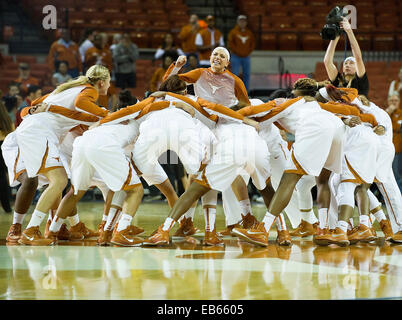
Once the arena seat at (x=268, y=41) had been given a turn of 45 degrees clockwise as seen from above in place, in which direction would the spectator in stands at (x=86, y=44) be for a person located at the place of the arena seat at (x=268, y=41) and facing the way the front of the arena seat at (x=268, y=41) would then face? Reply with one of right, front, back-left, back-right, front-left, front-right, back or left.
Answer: front

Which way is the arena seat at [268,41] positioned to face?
toward the camera

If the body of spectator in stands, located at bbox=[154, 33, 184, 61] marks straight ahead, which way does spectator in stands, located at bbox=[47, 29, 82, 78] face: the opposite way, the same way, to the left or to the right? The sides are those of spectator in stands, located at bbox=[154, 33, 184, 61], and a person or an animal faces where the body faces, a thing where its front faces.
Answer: the same way

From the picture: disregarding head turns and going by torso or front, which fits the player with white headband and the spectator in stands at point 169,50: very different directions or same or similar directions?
same or similar directions

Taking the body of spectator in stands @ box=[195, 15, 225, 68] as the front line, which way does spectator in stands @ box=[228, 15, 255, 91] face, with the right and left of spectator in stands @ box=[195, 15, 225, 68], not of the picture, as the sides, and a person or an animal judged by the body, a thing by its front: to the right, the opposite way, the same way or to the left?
the same way

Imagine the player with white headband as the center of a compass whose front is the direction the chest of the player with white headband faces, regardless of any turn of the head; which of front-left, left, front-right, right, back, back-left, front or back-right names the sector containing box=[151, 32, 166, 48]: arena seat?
back

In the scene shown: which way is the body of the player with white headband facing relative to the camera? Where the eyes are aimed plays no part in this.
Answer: toward the camera

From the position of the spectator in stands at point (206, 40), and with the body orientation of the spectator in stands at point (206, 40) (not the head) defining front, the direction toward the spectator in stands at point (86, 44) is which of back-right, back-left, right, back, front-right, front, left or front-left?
right

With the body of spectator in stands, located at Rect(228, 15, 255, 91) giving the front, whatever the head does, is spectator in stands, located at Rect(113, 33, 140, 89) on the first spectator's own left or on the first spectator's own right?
on the first spectator's own right

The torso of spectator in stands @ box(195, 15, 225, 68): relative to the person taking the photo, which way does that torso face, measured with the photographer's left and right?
facing the viewer

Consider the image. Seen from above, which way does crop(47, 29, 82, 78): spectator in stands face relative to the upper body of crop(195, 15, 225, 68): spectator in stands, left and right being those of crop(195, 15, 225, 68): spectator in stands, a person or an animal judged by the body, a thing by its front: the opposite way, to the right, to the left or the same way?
the same way

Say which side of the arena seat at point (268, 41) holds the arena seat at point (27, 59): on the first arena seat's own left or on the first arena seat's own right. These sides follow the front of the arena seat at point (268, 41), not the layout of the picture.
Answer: on the first arena seat's own right

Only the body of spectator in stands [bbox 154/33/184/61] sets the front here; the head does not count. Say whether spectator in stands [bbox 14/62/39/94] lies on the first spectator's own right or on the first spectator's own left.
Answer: on the first spectator's own right

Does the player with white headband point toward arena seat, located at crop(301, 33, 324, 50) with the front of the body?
no
